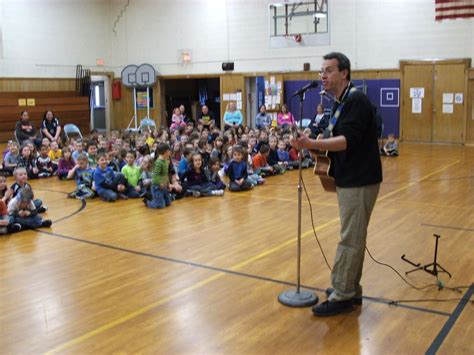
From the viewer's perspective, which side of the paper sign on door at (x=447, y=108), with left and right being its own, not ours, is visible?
front

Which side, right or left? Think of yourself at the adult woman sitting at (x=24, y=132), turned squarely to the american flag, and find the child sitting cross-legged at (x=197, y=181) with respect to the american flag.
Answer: right

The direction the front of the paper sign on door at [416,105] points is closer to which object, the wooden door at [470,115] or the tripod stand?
the tripod stand

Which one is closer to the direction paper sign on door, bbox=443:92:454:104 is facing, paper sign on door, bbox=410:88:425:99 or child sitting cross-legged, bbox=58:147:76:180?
the child sitting cross-legged

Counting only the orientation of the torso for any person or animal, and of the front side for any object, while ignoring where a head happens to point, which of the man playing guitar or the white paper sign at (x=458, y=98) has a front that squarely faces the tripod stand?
the white paper sign

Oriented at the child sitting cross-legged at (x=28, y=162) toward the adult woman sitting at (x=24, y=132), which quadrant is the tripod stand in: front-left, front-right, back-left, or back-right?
back-right

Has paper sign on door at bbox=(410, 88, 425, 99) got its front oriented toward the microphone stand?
yes

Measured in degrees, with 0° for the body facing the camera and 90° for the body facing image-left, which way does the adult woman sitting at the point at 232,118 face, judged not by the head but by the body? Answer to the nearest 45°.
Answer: approximately 0°

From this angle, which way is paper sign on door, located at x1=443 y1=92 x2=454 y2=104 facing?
toward the camera

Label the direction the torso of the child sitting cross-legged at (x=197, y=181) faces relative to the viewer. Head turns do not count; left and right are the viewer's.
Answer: facing the viewer and to the right of the viewer

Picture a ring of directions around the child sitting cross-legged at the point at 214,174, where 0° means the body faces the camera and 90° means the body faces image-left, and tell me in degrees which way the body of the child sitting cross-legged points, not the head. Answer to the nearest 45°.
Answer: approximately 315°

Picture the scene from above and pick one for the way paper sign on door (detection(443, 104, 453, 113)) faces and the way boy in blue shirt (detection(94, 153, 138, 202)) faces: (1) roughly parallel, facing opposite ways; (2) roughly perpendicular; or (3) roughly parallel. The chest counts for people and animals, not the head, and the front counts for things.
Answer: roughly perpendicular

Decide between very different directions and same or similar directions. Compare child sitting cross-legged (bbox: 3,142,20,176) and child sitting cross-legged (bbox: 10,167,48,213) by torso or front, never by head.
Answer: same or similar directions
